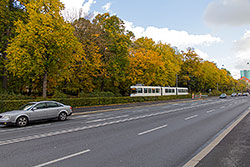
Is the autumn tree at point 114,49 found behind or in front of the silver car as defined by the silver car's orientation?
behind

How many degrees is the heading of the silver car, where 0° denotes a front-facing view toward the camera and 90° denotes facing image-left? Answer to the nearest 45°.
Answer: approximately 45°

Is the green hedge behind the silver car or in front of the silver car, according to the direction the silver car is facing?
behind

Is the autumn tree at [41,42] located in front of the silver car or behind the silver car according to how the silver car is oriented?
behind

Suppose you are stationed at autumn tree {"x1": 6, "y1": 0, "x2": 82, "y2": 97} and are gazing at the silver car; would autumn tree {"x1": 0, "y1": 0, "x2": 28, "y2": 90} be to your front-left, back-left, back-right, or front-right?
back-right

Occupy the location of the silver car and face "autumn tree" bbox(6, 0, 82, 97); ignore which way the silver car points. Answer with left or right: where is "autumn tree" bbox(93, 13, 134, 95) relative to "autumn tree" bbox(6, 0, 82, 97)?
right

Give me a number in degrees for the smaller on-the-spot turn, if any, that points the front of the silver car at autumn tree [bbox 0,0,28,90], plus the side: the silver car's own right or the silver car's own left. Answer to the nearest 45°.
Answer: approximately 135° to the silver car's own right
